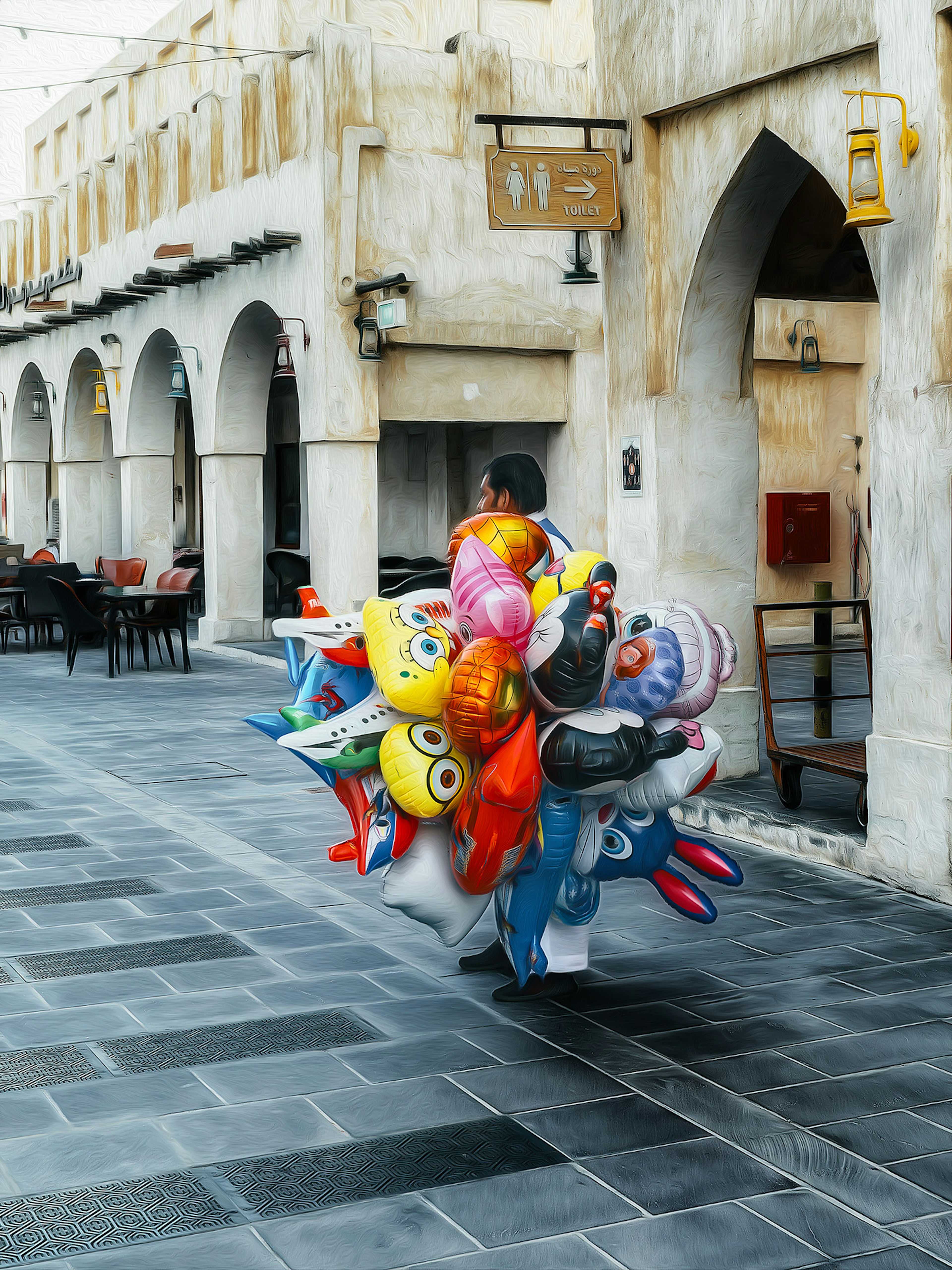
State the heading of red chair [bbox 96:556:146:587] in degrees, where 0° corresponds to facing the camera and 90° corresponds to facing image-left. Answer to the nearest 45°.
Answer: approximately 45°

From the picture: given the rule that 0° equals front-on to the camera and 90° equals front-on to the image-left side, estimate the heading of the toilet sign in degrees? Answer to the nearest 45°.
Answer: approximately 0°

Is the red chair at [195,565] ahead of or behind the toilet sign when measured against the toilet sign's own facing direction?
behind

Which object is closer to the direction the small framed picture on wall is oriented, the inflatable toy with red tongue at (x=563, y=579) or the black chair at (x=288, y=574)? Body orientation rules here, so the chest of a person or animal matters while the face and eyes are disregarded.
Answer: the inflatable toy with red tongue

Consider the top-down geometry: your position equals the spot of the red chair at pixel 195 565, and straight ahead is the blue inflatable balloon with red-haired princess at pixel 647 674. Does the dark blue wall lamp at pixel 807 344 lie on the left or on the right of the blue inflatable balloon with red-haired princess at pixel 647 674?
left

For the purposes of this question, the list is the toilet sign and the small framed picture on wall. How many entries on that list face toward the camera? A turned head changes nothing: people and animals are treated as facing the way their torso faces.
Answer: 2
